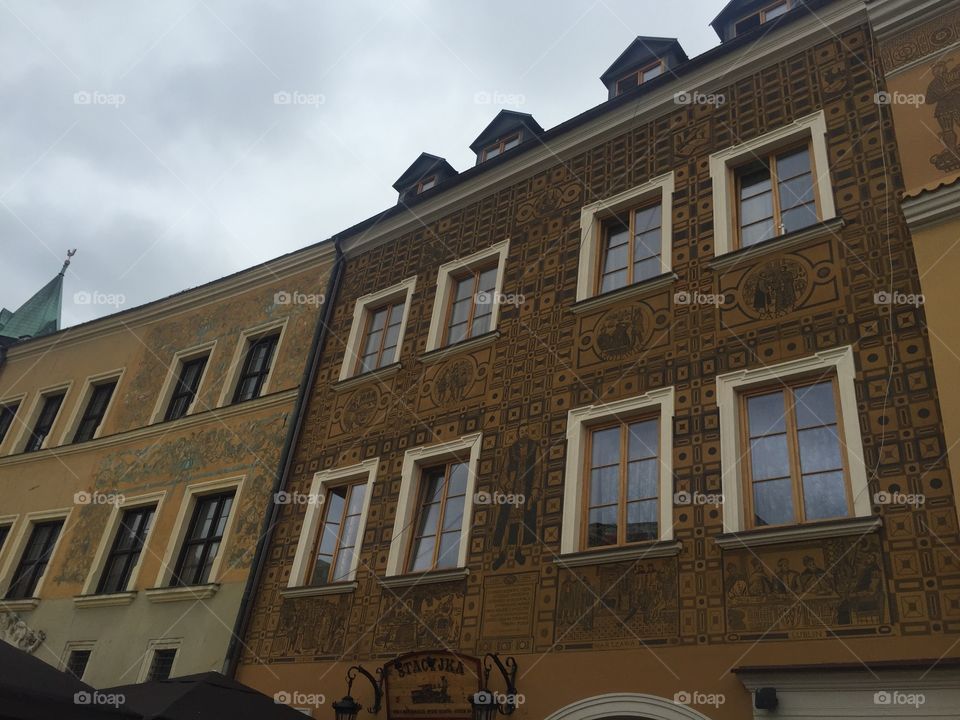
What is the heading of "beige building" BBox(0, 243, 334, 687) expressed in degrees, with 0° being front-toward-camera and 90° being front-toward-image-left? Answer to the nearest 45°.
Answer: approximately 45°

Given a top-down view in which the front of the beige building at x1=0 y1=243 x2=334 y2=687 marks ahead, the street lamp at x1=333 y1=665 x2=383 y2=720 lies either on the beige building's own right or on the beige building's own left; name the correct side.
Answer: on the beige building's own left
